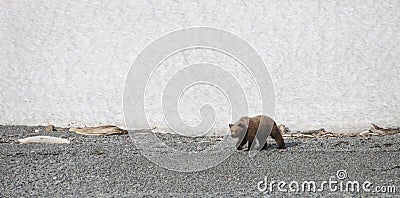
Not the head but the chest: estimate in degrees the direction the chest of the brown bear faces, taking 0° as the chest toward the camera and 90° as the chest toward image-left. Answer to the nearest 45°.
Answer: approximately 90°

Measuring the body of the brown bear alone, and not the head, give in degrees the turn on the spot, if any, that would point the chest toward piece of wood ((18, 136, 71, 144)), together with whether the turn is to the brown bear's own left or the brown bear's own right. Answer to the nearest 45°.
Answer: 0° — it already faces it
